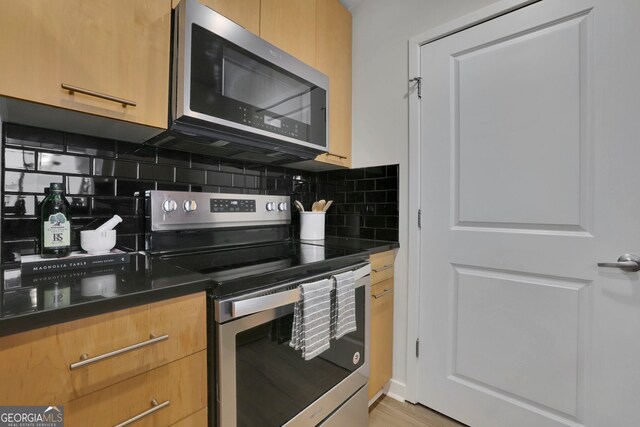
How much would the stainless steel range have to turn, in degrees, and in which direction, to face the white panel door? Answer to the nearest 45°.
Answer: approximately 45° to its left

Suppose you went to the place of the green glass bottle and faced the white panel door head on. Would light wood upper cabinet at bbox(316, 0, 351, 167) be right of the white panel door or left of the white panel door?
left

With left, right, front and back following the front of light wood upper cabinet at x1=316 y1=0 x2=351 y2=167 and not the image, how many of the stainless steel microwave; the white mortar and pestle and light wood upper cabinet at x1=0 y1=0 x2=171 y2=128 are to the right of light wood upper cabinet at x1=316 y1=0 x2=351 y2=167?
3

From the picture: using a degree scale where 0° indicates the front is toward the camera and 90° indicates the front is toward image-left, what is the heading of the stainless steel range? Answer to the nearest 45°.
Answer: approximately 315°

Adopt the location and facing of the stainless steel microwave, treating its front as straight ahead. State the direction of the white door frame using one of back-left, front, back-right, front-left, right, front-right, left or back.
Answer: front-left

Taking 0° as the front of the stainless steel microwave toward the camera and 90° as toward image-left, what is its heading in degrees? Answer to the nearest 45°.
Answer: approximately 315°

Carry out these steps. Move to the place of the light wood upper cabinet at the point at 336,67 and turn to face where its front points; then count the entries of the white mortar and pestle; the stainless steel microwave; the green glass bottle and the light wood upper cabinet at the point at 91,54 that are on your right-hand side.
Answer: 4

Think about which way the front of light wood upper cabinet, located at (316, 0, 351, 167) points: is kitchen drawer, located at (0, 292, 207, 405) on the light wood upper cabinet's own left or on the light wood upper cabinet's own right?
on the light wood upper cabinet's own right

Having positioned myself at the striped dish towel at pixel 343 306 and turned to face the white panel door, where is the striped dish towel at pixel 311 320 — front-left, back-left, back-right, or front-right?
back-right
